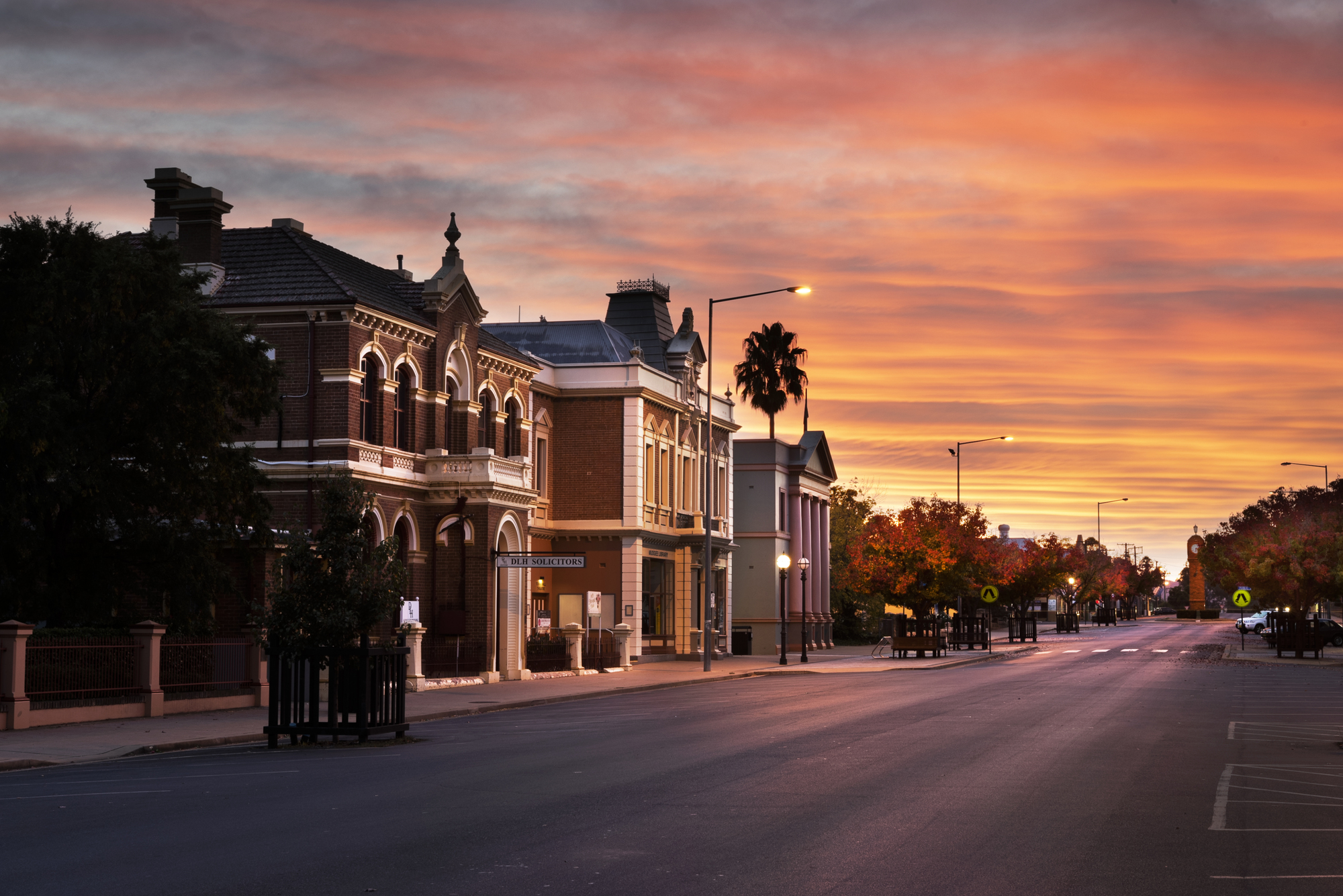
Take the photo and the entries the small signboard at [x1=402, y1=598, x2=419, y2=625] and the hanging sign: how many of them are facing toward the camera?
2

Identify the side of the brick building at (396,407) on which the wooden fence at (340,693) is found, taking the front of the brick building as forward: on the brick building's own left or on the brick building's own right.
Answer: on the brick building's own right

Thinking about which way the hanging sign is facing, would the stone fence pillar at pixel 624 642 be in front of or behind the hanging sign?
behind

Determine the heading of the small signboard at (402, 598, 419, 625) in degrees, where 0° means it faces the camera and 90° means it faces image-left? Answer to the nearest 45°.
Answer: approximately 0°

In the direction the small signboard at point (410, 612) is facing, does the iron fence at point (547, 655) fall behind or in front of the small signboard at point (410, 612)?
behind

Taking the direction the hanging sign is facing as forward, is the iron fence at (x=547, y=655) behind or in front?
behind

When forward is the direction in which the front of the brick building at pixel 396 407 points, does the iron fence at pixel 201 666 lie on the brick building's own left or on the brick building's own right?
on the brick building's own right

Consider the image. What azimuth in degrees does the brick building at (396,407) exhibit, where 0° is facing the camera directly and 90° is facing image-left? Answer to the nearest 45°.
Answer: approximately 315°

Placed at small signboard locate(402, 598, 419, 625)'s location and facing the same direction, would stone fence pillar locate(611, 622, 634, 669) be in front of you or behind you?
behind
